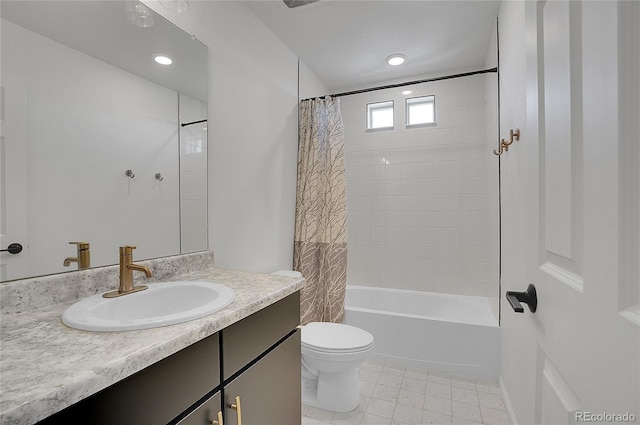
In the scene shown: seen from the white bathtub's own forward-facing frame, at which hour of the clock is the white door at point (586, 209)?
The white door is roughly at 12 o'clock from the white bathtub.

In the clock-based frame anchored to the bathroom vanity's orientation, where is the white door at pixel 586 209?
The white door is roughly at 12 o'clock from the bathroom vanity.

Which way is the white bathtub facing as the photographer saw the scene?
facing the viewer

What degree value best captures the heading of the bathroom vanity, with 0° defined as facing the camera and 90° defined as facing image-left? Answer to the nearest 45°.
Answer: approximately 315°

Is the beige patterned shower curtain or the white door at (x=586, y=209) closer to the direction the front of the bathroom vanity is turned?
the white door

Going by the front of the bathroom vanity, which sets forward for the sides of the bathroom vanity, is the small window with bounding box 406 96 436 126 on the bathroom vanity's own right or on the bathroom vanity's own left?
on the bathroom vanity's own left

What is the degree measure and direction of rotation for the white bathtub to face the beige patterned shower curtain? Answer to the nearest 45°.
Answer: approximately 90° to its right

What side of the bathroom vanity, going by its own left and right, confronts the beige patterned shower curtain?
left

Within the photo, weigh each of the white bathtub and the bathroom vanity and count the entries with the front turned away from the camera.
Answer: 0

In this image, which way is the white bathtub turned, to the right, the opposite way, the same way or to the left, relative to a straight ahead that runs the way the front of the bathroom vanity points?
to the right

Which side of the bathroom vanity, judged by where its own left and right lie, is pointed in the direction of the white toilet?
left

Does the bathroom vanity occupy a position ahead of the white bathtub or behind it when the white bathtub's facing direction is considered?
ahead
